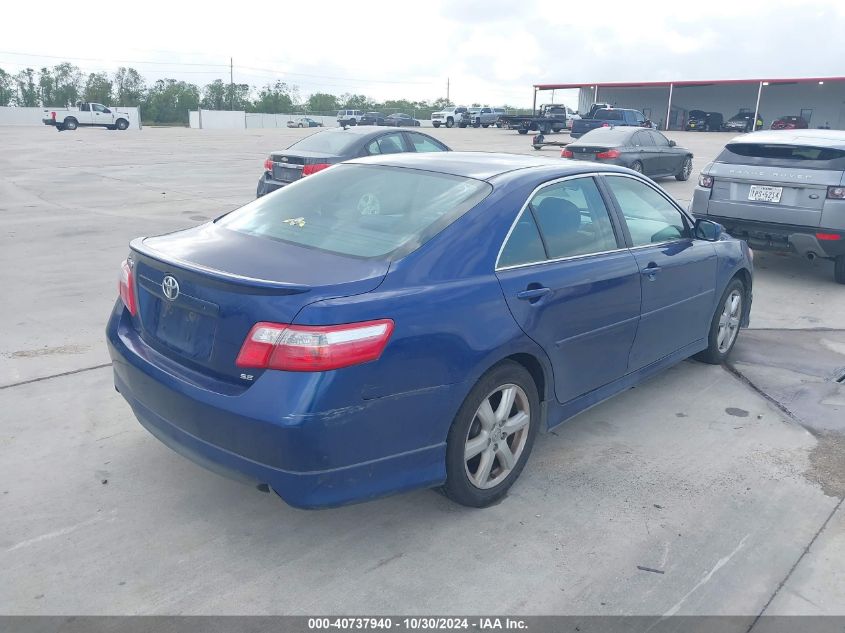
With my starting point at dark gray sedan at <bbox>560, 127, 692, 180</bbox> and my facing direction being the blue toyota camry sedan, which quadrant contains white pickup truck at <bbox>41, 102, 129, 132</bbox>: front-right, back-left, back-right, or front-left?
back-right

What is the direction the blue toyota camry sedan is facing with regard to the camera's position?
facing away from the viewer and to the right of the viewer

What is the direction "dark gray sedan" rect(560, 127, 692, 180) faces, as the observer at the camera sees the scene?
facing away from the viewer and to the right of the viewer

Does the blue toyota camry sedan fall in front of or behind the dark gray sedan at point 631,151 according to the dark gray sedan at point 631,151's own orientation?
behind

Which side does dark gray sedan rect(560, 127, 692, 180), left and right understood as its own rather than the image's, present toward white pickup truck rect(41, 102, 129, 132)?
left

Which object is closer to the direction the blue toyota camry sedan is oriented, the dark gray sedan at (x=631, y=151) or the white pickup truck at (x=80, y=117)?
the dark gray sedan

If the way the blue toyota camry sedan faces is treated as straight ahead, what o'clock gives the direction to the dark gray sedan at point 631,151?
The dark gray sedan is roughly at 11 o'clock from the blue toyota camry sedan.

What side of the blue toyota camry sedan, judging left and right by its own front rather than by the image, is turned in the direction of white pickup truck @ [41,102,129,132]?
left

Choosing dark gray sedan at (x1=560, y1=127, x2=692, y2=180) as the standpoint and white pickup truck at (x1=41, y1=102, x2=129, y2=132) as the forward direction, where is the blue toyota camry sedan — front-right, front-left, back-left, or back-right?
back-left
